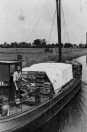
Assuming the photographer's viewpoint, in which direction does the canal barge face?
facing away from the viewer and to the right of the viewer
